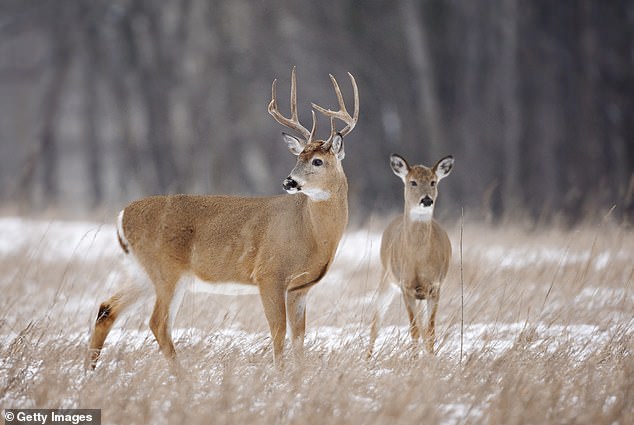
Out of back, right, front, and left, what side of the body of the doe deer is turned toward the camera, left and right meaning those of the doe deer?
front

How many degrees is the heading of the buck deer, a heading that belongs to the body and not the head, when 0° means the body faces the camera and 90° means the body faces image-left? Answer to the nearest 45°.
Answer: approximately 270°

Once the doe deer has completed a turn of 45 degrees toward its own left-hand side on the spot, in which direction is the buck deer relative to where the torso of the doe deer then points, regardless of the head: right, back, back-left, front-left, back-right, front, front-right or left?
right
